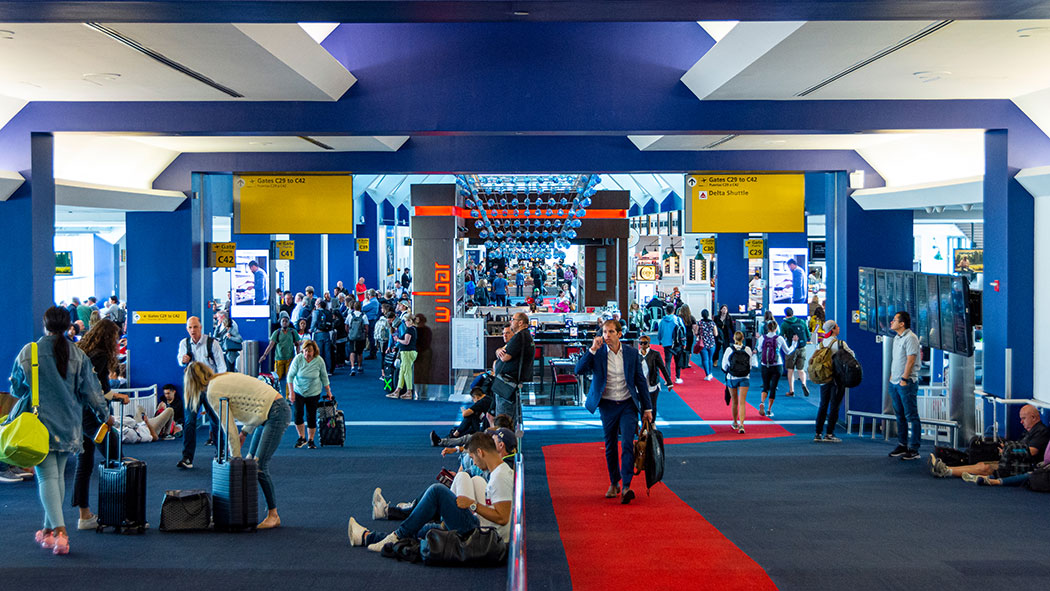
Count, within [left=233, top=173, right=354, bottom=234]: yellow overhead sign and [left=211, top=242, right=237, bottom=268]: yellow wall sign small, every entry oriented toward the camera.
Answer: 2

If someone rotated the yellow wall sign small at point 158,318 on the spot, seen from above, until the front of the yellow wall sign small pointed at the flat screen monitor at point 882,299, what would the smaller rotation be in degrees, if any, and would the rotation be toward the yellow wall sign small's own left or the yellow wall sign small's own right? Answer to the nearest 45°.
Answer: approximately 45° to the yellow wall sign small's own left

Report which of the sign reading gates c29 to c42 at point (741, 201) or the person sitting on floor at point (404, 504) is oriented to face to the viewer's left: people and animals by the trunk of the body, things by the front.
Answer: the person sitting on floor

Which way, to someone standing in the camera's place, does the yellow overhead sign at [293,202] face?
facing the viewer

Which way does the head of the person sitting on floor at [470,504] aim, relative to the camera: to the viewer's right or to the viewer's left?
to the viewer's left

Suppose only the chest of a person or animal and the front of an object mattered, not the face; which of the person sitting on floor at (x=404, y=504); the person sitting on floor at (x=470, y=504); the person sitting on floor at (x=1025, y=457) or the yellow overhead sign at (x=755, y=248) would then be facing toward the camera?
the yellow overhead sign

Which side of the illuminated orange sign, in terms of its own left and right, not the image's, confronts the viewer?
front

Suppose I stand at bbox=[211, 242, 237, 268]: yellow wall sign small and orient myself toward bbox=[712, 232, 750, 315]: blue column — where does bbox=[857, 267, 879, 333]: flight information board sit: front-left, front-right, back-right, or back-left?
front-right

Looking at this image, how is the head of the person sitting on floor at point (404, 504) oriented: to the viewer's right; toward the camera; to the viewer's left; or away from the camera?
to the viewer's left

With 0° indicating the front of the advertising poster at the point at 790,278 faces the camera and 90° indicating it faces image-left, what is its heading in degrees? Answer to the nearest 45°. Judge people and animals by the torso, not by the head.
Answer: approximately 0°

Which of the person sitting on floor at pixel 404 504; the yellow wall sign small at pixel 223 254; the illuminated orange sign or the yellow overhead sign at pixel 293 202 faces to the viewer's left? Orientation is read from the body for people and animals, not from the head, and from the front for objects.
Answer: the person sitting on floor

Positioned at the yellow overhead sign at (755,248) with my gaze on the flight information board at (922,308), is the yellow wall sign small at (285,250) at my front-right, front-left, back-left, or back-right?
back-right

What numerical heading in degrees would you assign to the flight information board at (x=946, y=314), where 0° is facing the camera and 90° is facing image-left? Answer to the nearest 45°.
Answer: approximately 45°

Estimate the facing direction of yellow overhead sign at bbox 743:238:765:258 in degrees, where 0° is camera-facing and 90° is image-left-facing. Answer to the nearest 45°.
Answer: approximately 0°

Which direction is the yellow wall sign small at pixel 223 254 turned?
toward the camera

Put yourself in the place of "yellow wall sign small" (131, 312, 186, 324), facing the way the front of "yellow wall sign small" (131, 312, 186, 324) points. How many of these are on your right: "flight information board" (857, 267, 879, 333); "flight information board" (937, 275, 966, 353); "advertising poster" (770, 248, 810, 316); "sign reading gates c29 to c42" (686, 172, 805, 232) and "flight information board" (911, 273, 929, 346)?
0

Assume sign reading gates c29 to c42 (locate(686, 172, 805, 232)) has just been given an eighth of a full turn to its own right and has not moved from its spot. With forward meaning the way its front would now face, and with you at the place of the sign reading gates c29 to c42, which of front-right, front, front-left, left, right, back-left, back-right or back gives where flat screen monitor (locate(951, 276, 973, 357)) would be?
left

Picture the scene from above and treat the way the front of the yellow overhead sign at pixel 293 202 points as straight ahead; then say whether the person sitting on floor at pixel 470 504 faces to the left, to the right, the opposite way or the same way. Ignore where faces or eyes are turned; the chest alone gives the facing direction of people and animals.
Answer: to the right

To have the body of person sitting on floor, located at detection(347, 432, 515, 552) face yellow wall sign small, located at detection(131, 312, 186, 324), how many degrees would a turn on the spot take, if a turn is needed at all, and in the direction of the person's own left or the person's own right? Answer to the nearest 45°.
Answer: approximately 45° to the person's own right

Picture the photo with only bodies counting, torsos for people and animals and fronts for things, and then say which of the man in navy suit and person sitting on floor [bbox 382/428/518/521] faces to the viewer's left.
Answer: the person sitting on floor

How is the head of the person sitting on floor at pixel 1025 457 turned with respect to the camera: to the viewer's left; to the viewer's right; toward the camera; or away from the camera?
to the viewer's left

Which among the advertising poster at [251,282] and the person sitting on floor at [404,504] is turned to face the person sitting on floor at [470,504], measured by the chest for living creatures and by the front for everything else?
the advertising poster

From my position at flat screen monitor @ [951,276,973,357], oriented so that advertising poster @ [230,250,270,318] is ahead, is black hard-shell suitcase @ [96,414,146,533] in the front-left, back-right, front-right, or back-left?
front-left

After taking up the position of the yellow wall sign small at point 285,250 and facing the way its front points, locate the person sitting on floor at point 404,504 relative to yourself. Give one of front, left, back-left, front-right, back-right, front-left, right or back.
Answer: front

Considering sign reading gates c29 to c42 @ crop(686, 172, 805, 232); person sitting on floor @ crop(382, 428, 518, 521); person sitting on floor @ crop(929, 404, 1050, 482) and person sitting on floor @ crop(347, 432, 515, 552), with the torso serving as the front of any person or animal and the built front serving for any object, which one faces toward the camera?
the sign reading gates c29 to c42
